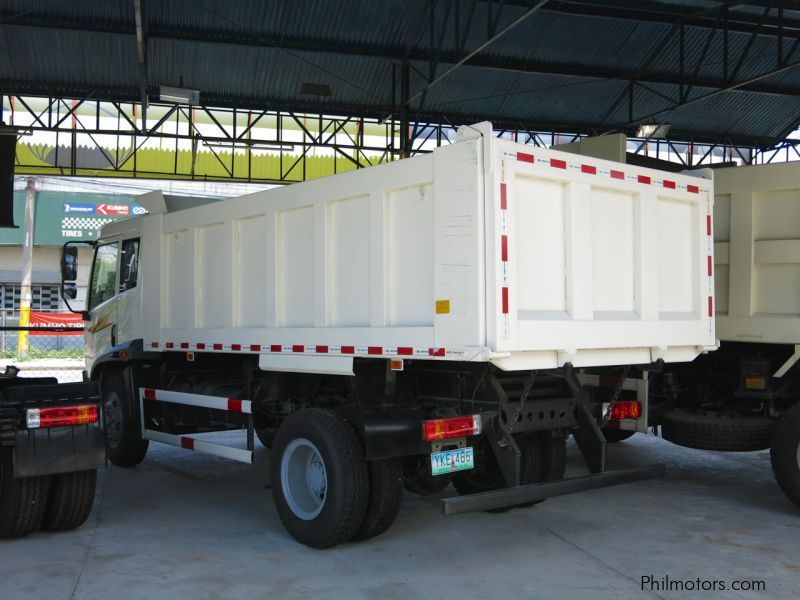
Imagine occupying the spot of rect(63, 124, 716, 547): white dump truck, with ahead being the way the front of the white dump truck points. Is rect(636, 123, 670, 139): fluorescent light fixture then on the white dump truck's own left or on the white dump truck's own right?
on the white dump truck's own right

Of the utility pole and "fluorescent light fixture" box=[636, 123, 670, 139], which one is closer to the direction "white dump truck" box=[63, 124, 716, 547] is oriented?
the utility pole

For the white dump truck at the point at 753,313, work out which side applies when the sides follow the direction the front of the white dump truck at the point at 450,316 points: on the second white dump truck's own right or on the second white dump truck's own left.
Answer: on the second white dump truck's own right

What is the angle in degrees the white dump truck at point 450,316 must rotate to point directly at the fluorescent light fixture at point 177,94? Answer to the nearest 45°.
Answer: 0° — it already faces it

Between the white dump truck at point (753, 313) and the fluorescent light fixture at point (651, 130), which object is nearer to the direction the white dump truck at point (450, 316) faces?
the fluorescent light fixture

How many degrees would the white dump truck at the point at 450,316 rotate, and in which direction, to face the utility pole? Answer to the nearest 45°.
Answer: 0° — it already faces it

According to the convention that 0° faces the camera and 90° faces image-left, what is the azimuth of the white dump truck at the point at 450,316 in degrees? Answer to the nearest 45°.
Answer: approximately 135°

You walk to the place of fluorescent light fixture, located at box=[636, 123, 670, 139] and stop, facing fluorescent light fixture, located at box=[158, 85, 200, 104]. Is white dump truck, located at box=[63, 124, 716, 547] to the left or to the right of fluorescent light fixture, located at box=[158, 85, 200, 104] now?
left
